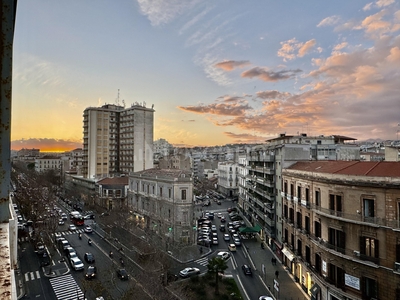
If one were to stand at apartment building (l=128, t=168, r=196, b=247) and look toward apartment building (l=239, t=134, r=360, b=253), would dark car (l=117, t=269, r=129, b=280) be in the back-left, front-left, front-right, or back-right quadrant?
back-right

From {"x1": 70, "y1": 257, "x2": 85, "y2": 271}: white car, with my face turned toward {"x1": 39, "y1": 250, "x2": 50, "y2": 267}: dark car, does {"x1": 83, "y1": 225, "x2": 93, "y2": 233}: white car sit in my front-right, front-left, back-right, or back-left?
front-right

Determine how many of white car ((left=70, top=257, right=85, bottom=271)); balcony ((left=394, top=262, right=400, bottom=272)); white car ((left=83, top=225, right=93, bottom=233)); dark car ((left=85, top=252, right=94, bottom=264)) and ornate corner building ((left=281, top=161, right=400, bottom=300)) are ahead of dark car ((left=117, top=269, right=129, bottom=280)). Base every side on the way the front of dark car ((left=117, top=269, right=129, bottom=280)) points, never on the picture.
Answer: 2

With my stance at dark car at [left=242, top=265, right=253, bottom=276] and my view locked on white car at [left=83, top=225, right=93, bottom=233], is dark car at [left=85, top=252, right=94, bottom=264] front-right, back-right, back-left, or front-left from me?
front-left

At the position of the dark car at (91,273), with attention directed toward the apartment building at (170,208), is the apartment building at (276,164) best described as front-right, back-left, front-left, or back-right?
front-right

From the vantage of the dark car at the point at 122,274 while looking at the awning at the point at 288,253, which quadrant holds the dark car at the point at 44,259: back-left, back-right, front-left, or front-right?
back-left

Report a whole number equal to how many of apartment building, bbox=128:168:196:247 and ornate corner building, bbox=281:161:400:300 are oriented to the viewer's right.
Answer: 0
